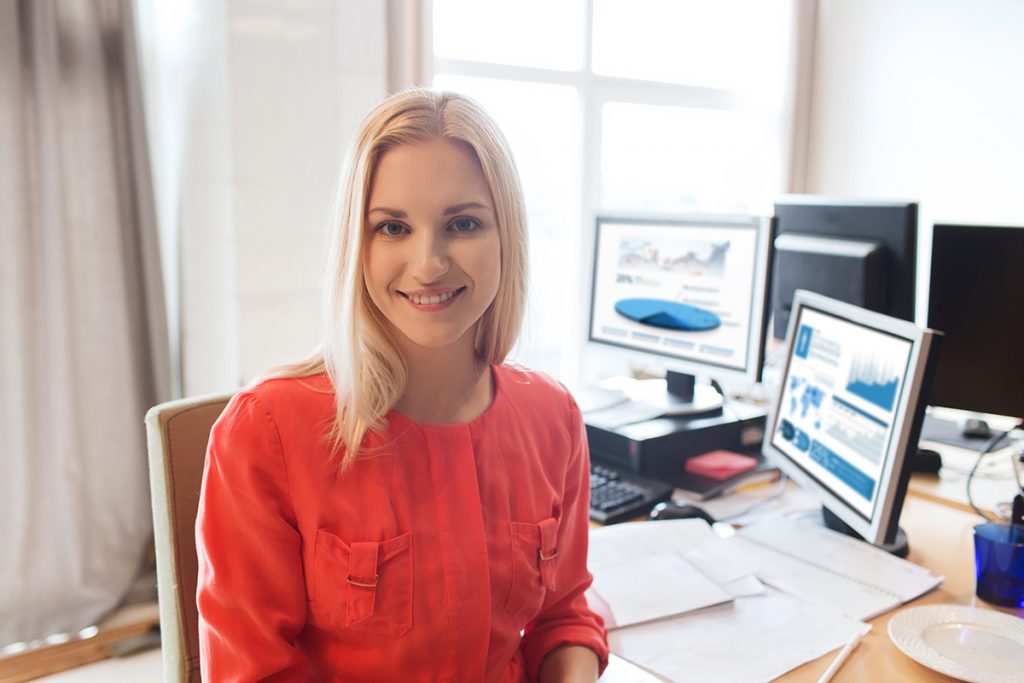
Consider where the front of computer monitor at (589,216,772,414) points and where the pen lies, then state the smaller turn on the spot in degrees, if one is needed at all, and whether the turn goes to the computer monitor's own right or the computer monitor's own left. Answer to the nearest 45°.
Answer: approximately 45° to the computer monitor's own left

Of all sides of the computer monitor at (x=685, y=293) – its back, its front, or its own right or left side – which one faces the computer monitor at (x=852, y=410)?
left

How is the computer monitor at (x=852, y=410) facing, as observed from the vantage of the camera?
facing the viewer and to the left of the viewer

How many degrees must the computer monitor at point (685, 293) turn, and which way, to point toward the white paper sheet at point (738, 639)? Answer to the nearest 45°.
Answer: approximately 45° to its left

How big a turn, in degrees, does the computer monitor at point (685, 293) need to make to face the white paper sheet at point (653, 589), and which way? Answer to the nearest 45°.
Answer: approximately 45° to its left

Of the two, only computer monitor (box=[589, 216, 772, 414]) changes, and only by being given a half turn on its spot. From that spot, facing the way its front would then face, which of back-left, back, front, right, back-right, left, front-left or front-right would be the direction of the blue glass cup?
right

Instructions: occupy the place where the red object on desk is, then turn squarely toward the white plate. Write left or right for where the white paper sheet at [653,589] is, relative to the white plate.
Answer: right

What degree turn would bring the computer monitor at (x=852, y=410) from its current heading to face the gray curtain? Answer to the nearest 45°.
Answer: approximately 45° to its right

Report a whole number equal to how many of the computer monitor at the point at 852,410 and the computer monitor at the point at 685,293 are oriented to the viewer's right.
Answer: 0
